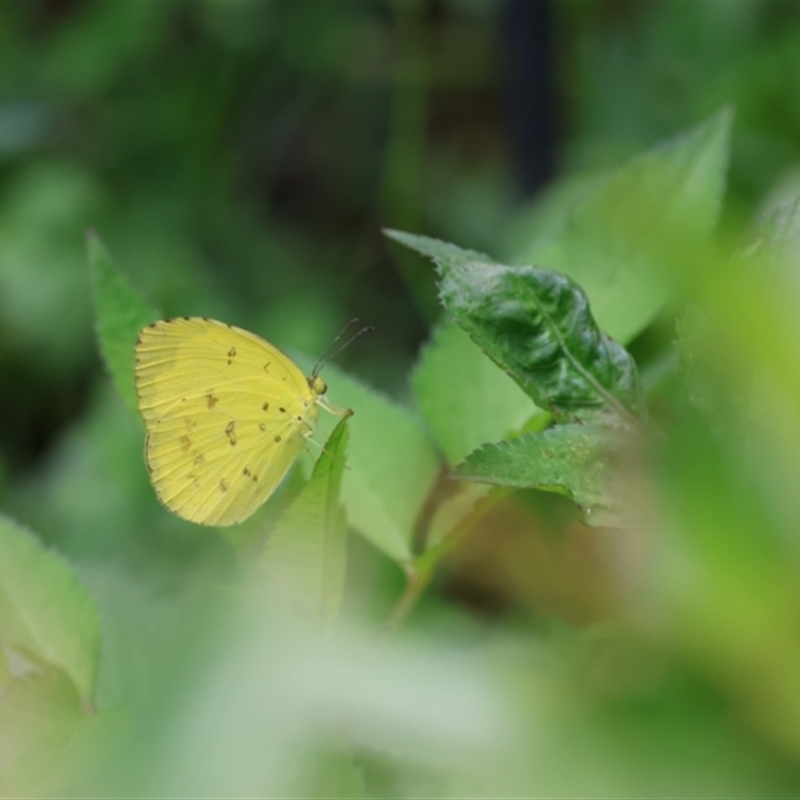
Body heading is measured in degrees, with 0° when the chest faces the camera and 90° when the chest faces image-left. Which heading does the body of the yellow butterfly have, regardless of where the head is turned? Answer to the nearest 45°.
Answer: approximately 270°
